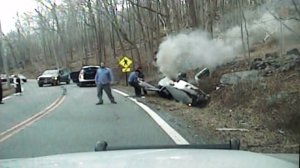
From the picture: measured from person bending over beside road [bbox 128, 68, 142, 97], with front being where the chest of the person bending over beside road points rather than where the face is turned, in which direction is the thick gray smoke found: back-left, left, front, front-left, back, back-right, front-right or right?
front-left

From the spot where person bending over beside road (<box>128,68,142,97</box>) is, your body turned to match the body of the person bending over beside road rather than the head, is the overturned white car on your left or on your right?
on your right

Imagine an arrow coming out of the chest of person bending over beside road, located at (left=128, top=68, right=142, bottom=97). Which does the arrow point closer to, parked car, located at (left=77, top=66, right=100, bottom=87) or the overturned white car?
the overturned white car

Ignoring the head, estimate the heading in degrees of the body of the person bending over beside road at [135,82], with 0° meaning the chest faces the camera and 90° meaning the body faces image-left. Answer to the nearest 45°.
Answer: approximately 270°

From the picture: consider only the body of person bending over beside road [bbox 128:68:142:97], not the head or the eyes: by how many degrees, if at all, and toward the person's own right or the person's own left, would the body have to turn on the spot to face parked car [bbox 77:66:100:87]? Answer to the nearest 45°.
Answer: approximately 90° to the person's own left
